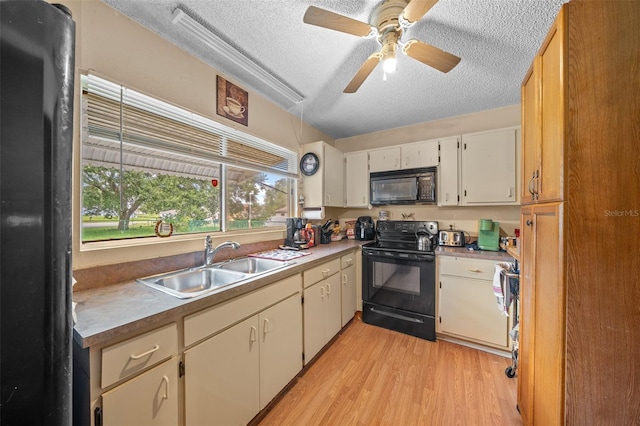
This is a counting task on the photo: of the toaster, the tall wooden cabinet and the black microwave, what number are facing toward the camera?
2

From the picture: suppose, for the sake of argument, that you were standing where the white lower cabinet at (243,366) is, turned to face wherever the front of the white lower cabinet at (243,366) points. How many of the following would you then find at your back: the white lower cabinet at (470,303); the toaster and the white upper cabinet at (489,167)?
0

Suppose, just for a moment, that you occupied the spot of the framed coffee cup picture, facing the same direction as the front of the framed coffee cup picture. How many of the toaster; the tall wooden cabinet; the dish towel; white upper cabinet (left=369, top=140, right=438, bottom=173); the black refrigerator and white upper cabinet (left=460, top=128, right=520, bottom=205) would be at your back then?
0

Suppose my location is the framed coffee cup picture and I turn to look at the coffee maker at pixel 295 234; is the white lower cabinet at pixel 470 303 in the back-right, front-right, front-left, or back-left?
front-right

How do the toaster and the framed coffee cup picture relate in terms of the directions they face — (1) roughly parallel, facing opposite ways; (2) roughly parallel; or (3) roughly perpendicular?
roughly perpendicular

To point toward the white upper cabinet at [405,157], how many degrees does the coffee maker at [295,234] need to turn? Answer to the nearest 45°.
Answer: approximately 45° to its left

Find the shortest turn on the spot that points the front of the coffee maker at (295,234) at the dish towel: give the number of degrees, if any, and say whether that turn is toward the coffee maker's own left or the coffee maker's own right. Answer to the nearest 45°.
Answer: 0° — it already faces it

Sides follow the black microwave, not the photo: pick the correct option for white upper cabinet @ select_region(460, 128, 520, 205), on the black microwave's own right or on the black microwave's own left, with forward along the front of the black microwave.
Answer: on the black microwave's own left

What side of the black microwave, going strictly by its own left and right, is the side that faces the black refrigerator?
front

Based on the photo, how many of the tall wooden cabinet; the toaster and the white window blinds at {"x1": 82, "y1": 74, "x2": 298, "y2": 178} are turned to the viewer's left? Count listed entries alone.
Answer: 1

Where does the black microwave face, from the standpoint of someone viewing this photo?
facing the viewer

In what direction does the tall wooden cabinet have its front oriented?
to the viewer's left

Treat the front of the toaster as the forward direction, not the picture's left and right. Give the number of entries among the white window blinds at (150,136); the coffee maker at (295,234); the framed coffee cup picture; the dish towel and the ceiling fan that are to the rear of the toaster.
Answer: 0

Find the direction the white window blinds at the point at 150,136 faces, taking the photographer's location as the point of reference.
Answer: facing the viewer and to the right of the viewer
